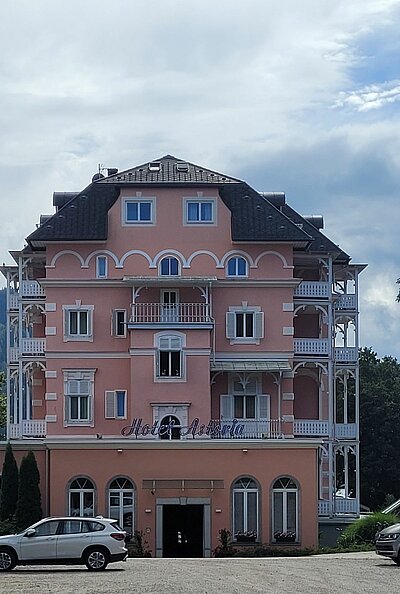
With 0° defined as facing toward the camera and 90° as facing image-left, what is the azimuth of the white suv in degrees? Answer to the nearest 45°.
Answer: approximately 90°

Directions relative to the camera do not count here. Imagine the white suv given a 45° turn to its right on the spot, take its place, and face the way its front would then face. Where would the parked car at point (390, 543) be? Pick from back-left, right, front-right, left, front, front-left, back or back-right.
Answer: back-right
